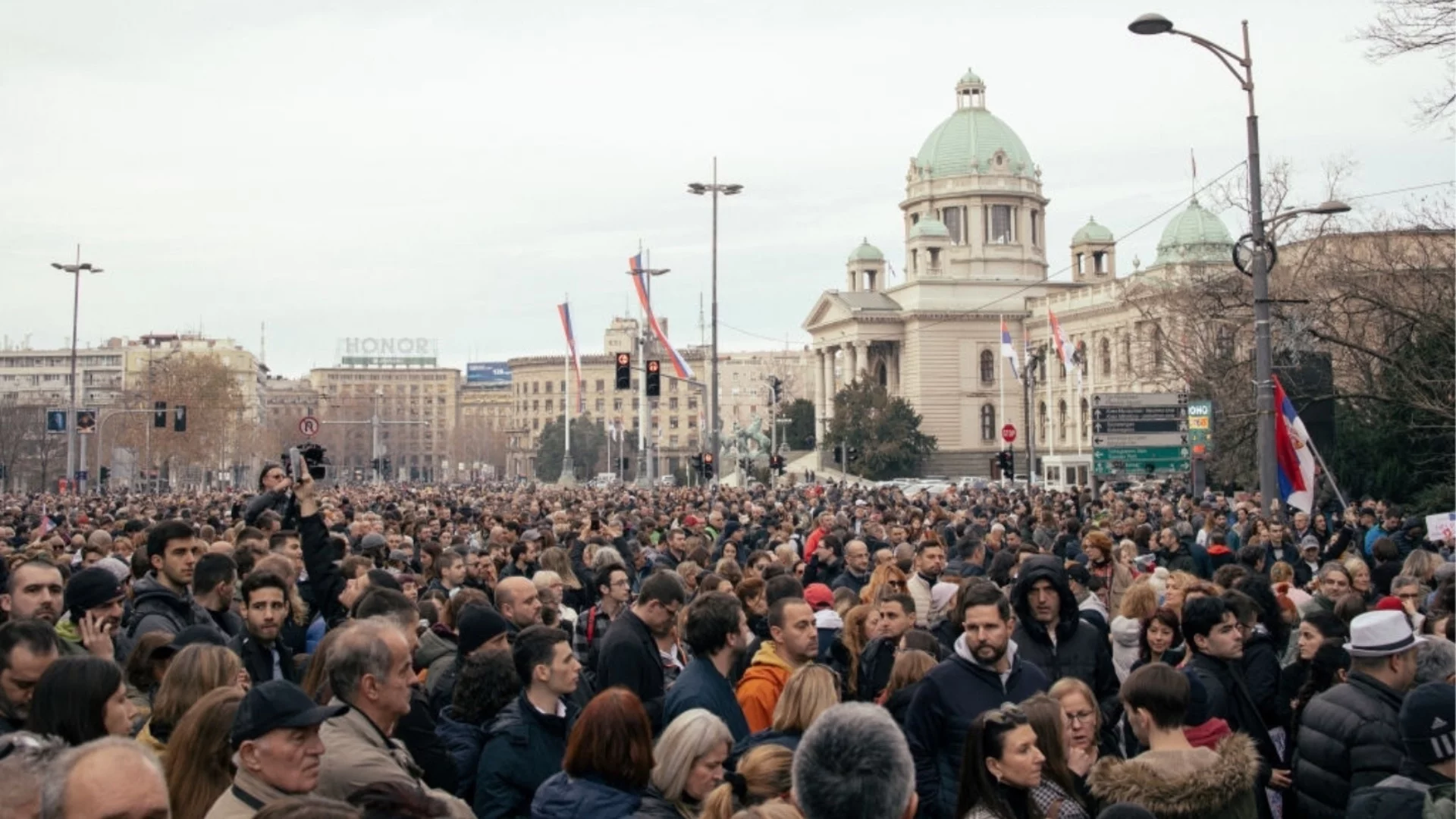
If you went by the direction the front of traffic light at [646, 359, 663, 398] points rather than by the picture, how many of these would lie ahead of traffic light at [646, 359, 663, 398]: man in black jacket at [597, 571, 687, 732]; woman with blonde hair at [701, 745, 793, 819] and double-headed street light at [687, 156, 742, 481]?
2

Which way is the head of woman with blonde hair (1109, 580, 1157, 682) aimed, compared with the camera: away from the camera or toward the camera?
away from the camera

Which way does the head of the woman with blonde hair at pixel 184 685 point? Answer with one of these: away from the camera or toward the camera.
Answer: away from the camera

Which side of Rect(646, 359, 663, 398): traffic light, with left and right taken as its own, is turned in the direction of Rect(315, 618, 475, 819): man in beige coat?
front

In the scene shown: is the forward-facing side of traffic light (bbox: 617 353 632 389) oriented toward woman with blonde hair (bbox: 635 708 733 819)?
yes

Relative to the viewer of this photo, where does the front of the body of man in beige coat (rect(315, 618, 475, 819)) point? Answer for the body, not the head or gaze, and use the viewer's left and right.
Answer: facing to the right of the viewer
